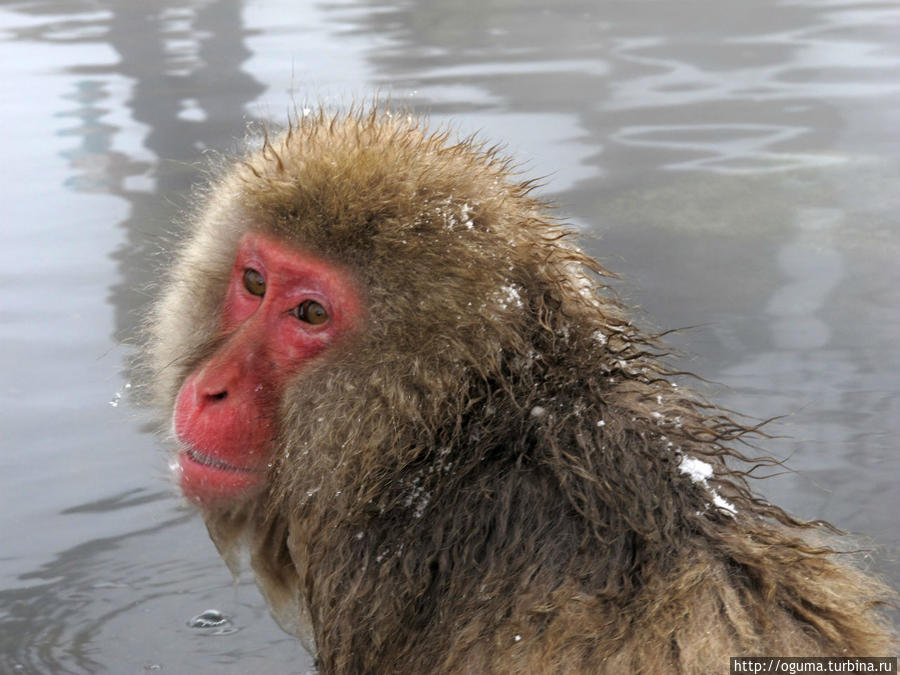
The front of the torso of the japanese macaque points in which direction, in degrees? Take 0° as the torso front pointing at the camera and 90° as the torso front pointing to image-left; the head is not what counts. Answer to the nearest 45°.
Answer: approximately 90°
